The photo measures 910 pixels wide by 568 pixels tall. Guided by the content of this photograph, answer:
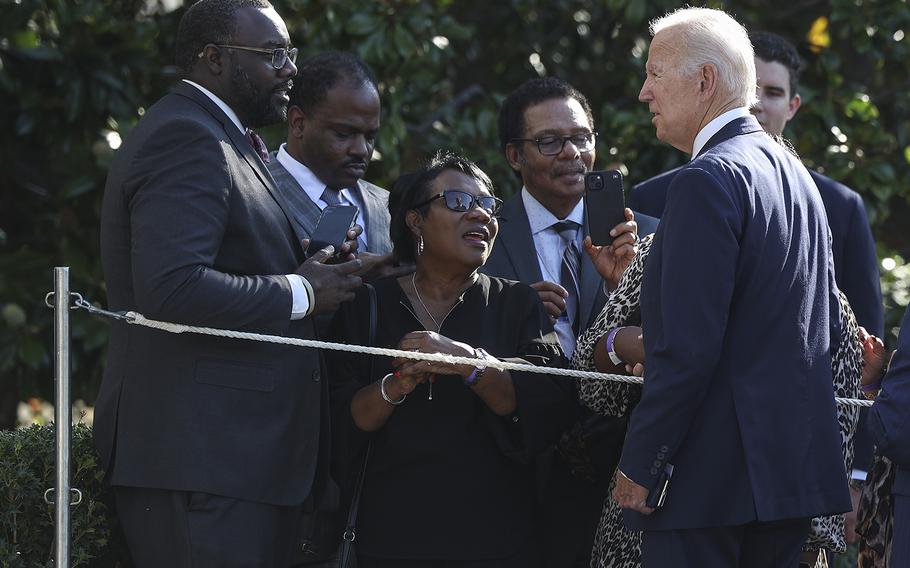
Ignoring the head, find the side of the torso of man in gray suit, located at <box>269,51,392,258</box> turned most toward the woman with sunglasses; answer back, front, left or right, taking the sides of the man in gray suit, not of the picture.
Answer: front

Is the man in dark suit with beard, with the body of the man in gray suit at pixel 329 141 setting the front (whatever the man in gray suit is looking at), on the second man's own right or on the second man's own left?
on the second man's own right

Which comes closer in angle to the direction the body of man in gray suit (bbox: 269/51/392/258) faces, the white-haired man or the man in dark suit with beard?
the white-haired man

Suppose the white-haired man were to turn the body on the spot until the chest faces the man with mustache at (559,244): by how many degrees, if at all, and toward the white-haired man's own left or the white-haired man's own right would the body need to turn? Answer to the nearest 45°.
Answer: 0° — they already face them

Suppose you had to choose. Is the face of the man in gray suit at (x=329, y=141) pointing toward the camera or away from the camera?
toward the camera

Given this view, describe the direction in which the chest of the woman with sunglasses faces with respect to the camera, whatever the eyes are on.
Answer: toward the camera

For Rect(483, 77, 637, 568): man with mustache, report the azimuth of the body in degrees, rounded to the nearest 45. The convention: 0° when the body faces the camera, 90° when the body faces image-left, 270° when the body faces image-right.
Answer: approximately 315°

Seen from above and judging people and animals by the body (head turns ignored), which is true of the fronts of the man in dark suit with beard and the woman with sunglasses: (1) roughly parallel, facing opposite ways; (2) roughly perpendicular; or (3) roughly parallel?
roughly perpendicular

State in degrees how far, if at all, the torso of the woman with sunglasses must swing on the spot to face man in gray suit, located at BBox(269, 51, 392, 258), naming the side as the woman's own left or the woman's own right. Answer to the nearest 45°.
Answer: approximately 135° to the woman's own right

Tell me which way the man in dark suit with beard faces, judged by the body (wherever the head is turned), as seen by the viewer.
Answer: to the viewer's right

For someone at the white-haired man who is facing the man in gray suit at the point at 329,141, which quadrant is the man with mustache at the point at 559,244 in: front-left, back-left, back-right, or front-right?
front-right

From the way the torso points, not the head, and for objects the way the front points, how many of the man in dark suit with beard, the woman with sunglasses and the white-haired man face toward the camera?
1

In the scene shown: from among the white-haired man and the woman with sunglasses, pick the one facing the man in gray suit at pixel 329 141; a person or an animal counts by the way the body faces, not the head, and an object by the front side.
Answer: the white-haired man

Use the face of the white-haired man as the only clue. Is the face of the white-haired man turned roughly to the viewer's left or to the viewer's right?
to the viewer's left

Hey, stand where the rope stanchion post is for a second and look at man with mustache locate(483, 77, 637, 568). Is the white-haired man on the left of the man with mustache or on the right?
right
